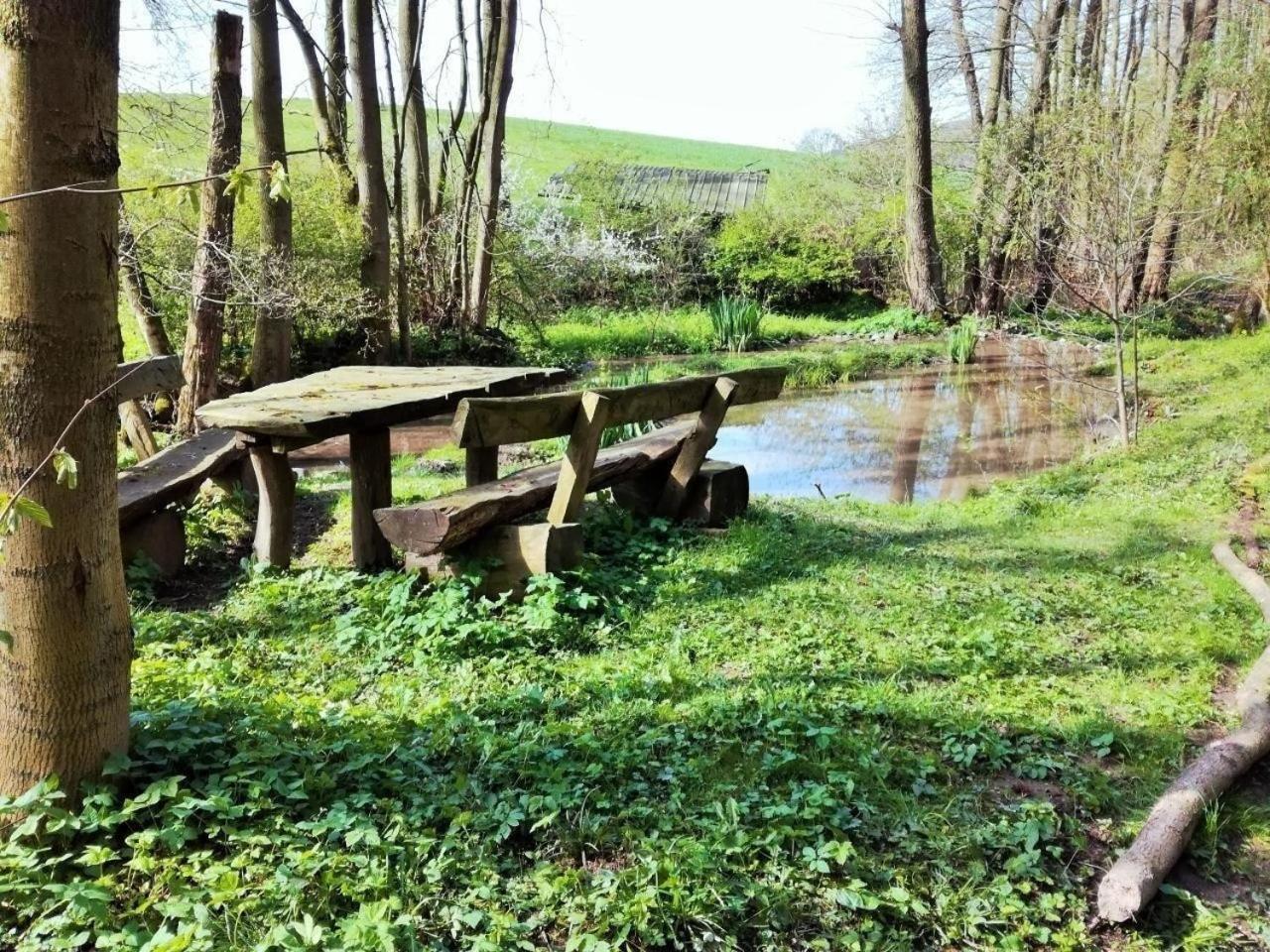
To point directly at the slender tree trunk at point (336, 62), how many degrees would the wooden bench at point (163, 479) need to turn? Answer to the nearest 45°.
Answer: approximately 135° to its left

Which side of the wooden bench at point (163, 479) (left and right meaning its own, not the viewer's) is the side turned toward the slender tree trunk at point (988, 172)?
left

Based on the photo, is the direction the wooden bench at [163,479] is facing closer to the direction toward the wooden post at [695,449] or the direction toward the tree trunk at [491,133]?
the wooden post

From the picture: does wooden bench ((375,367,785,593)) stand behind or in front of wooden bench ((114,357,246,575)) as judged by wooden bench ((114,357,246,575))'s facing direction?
in front

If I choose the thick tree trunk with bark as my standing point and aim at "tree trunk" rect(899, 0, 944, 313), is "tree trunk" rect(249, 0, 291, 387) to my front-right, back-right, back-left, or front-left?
front-left

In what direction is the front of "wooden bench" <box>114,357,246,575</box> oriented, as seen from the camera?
facing the viewer and to the right of the viewer
